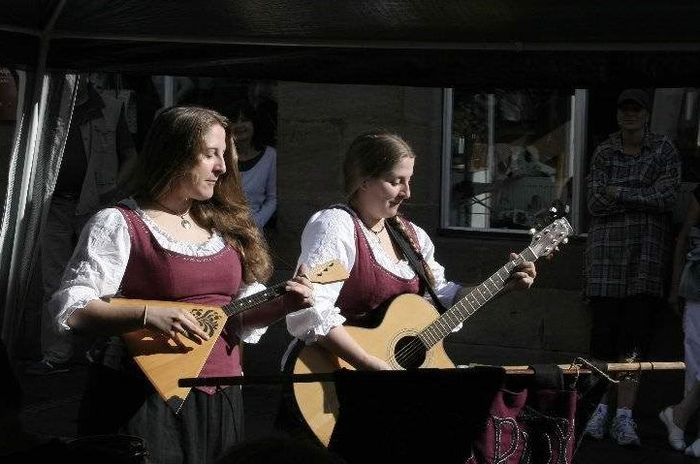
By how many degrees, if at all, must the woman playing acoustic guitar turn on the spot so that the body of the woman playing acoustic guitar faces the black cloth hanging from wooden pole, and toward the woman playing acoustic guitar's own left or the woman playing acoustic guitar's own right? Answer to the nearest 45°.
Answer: approximately 45° to the woman playing acoustic guitar's own right

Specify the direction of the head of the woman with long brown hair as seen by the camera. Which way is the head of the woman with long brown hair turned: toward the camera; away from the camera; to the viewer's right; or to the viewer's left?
to the viewer's right

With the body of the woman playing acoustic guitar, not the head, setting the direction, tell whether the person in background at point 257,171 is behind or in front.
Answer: behind

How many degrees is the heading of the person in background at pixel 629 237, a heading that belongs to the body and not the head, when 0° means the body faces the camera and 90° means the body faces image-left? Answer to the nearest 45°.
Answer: approximately 0°

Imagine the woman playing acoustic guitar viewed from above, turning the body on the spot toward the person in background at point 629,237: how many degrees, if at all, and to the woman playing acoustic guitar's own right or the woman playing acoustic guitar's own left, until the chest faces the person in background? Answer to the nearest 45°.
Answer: approximately 90° to the woman playing acoustic guitar's own left

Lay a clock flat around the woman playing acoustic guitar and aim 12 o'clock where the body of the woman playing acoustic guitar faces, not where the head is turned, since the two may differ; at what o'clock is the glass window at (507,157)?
The glass window is roughly at 8 o'clock from the woman playing acoustic guitar.

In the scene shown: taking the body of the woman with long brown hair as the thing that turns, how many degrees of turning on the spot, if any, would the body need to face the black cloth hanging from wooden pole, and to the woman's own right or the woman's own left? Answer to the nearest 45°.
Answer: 0° — they already face it

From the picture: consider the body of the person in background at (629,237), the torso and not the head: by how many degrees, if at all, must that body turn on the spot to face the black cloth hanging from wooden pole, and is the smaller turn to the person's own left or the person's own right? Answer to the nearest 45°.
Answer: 0° — they already face it

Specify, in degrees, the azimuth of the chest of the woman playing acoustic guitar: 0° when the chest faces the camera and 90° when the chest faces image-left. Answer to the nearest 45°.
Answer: approximately 315°
